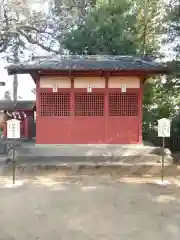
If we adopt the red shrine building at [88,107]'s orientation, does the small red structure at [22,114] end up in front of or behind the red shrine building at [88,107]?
behind

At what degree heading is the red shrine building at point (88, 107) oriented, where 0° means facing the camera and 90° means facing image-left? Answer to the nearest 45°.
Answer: approximately 0°
